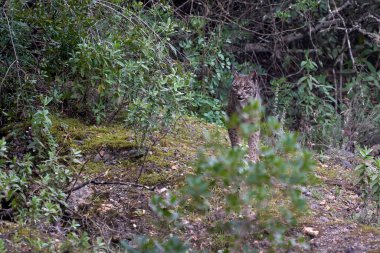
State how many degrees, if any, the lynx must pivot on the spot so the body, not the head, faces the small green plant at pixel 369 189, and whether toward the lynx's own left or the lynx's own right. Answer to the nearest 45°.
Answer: approximately 45° to the lynx's own left

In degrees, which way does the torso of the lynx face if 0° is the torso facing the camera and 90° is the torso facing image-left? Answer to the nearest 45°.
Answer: approximately 0°
